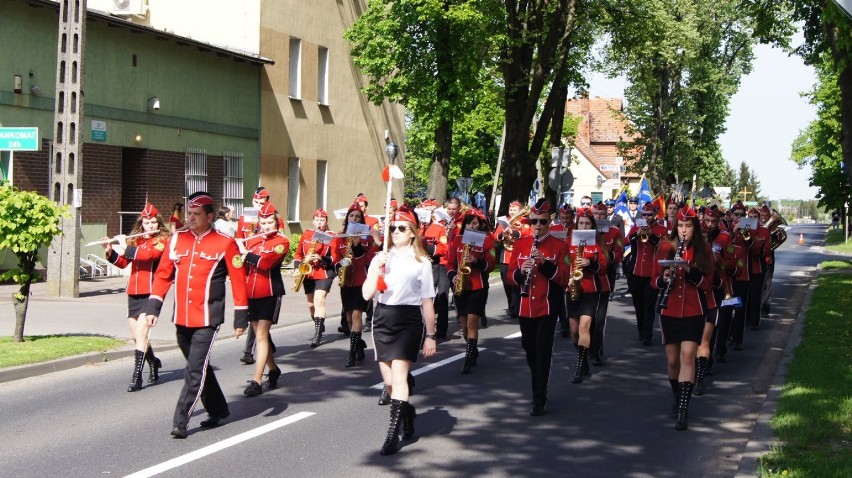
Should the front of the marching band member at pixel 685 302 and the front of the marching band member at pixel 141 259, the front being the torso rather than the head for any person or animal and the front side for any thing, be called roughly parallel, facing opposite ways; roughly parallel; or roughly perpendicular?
roughly parallel

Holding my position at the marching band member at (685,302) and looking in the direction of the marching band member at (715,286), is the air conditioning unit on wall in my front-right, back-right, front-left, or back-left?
front-left

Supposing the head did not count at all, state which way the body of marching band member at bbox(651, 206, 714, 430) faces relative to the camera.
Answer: toward the camera

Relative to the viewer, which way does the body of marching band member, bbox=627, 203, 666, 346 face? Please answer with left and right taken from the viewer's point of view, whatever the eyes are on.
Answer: facing the viewer

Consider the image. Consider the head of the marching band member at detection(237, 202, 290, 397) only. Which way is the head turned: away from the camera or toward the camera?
toward the camera

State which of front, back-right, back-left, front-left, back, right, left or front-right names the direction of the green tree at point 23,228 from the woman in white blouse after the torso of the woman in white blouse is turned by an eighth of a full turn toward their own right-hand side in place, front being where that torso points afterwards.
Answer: front-right

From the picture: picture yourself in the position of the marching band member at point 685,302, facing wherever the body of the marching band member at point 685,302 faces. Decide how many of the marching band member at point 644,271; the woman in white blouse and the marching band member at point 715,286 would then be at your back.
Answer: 2

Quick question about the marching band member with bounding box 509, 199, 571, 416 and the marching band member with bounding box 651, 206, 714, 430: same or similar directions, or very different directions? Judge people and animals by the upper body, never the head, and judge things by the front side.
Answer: same or similar directions

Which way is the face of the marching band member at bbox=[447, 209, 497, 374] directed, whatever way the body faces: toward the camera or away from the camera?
toward the camera

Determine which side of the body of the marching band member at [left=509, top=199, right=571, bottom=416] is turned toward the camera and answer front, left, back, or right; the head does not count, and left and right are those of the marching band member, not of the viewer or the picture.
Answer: front

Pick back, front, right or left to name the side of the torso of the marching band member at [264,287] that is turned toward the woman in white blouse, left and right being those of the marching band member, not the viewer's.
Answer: left

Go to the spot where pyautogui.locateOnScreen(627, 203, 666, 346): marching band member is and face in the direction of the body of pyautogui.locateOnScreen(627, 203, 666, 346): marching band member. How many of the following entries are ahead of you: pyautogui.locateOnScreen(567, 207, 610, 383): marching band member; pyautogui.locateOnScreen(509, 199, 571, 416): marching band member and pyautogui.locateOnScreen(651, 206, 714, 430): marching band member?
3

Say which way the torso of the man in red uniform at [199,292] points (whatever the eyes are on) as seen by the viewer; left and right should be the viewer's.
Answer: facing the viewer and to the left of the viewer

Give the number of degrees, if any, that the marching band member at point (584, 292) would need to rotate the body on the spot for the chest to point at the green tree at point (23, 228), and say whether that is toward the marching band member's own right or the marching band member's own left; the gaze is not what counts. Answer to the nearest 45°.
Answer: approximately 45° to the marching band member's own right
